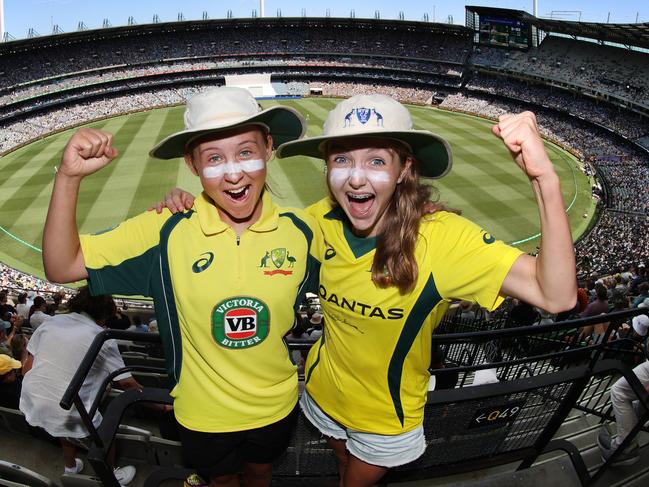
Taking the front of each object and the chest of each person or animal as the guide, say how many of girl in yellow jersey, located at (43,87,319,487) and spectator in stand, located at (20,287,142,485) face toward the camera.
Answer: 1

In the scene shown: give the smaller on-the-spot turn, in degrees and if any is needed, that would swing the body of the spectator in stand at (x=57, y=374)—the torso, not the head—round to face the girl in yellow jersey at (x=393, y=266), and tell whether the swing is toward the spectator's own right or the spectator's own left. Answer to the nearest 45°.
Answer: approximately 90° to the spectator's own right

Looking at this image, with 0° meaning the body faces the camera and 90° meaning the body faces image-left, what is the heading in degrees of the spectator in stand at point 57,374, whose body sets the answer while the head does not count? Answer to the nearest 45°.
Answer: approximately 225°

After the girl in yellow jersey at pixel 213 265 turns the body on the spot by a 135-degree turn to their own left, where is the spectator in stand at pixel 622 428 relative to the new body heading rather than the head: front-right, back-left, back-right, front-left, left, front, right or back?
front-right

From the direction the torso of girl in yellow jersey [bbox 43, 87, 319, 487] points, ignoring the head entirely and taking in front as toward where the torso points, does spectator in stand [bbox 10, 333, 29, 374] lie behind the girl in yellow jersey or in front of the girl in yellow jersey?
behind

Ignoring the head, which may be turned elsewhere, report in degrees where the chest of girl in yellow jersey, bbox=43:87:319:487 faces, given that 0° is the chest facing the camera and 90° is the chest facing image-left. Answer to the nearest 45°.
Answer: approximately 0°
